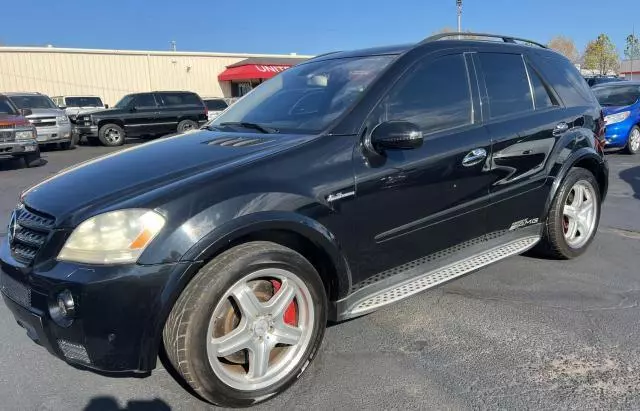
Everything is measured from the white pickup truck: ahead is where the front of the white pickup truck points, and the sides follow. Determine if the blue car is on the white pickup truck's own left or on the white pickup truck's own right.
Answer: on the white pickup truck's own left

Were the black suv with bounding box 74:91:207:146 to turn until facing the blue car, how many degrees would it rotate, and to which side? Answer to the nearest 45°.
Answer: approximately 90° to its left

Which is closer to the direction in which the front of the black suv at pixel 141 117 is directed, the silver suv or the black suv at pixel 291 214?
the silver suv

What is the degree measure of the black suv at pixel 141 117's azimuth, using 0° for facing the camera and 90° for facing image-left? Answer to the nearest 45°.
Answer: approximately 45°

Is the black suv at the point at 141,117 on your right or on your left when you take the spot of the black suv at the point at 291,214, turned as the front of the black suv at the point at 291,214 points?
on your right

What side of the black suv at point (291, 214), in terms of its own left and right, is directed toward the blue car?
back

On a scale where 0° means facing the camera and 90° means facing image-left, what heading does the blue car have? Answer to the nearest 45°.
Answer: approximately 45°

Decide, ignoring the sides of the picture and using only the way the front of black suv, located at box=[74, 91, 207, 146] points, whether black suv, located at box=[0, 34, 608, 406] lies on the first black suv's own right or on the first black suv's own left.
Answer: on the first black suv's own left

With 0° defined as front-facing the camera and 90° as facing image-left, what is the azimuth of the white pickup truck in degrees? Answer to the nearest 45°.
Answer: approximately 45°

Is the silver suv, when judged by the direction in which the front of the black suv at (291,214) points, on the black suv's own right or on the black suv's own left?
on the black suv's own right
